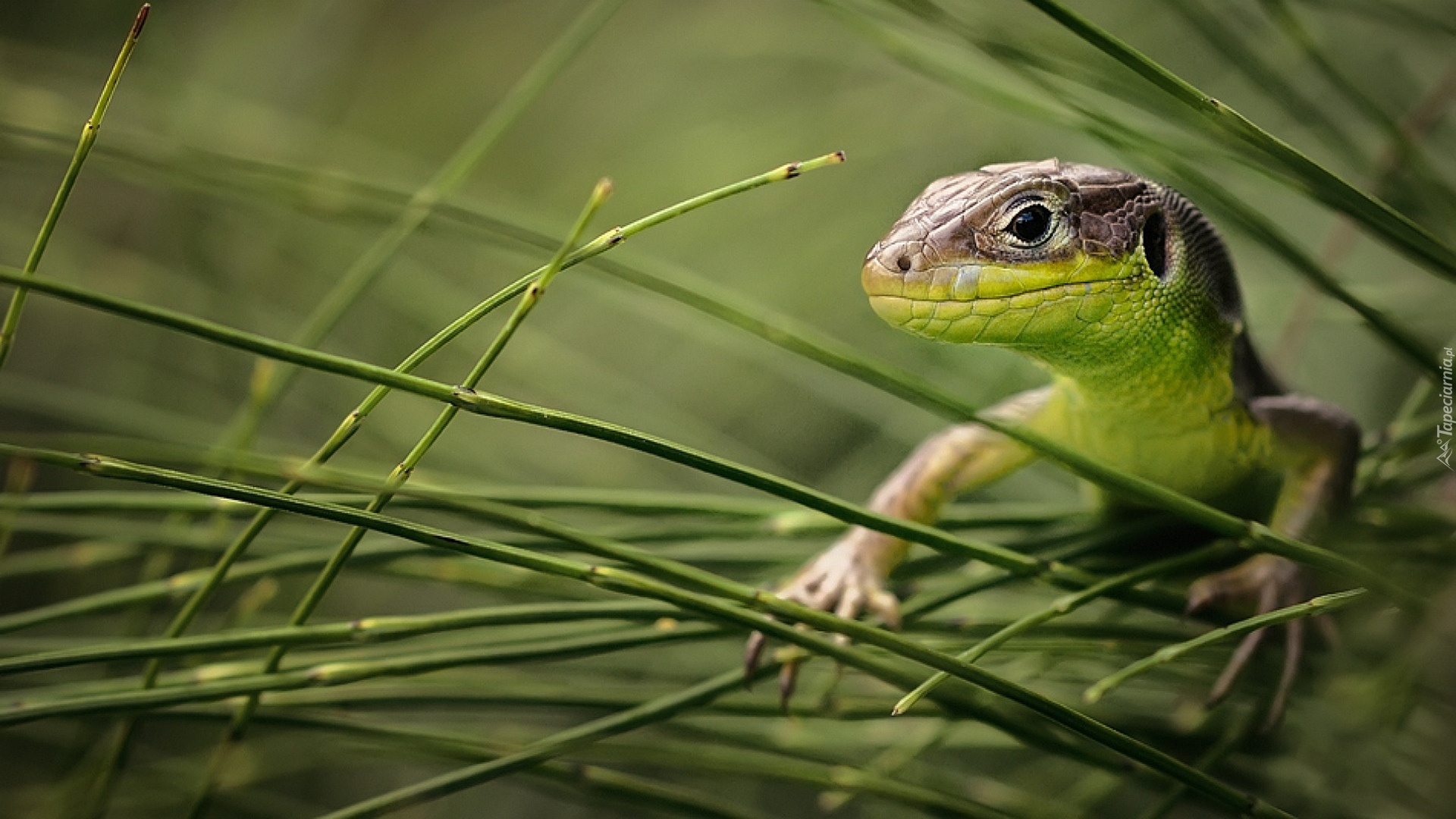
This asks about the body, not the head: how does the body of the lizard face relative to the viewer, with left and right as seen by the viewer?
facing the viewer and to the left of the viewer

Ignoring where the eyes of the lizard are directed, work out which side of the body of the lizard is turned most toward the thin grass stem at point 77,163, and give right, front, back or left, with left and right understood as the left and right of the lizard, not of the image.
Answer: right
